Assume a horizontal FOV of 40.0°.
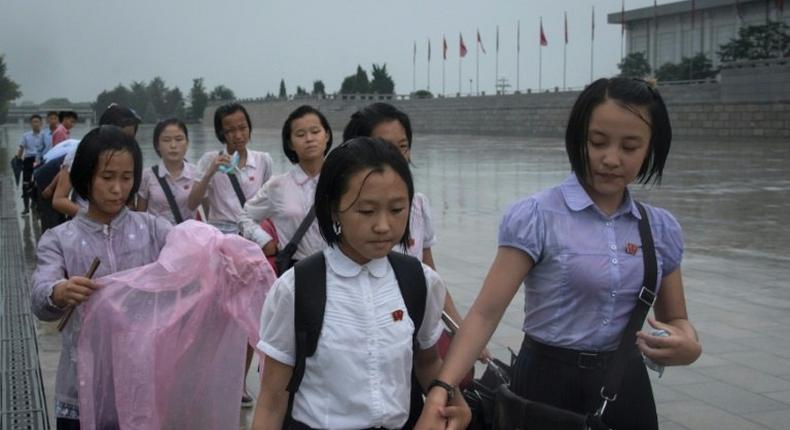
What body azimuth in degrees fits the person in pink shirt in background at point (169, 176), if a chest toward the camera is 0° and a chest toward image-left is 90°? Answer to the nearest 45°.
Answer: approximately 0°

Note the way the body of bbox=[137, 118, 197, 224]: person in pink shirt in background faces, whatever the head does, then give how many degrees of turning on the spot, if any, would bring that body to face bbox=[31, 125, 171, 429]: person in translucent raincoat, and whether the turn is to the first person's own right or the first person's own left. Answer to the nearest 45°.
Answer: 0° — they already face them

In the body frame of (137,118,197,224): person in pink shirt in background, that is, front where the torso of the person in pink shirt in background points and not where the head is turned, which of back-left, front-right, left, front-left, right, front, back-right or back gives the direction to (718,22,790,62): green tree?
back-left

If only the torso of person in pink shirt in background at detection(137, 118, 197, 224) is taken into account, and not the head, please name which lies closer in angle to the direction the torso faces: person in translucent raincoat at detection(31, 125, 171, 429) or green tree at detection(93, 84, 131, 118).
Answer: the person in translucent raincoat

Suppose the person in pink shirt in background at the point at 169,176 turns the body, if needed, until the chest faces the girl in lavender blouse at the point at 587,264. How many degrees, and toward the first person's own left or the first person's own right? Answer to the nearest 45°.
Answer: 0° — they already face them

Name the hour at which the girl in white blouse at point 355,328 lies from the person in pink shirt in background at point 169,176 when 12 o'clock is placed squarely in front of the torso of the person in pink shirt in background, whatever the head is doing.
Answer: The girl in white blouse is roughly at 12 o'clock from the person in pink shirt in background.

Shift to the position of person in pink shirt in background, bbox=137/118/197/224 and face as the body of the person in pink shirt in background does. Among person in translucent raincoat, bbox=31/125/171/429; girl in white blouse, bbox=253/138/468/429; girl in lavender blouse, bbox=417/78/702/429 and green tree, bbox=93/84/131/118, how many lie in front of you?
3

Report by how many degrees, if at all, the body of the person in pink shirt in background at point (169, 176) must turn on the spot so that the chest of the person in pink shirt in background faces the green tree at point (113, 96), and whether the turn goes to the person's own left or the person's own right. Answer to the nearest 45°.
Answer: approximately 180°
